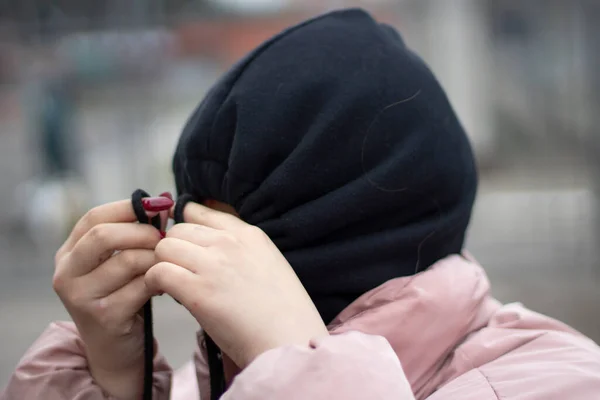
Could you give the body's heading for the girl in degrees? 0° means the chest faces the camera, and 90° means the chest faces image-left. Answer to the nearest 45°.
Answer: approximately 90°
